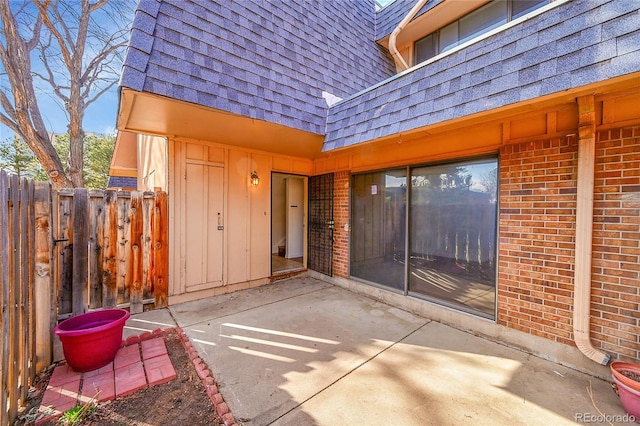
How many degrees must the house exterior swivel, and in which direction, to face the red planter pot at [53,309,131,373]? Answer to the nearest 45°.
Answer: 0° — it already faces it

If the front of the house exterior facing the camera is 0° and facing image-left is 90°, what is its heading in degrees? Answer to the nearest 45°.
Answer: approximately 45°

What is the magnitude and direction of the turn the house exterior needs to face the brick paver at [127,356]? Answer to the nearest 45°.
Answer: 0° — it already faces it
